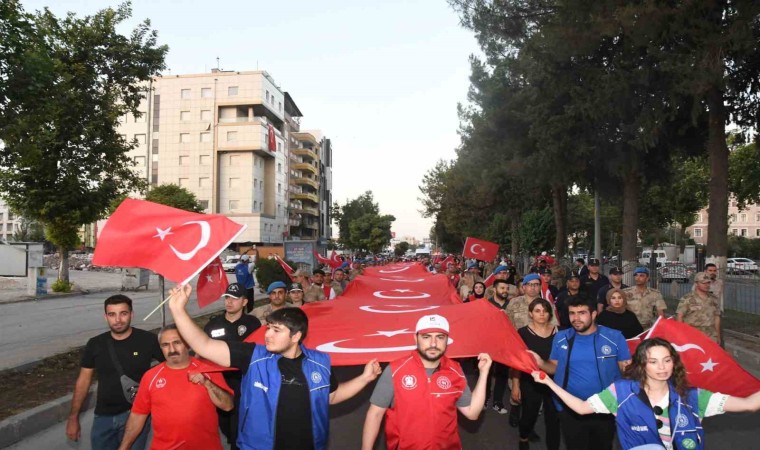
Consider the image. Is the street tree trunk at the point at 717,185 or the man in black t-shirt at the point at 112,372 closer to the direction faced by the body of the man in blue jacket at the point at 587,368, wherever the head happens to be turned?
the man in black t-shirt

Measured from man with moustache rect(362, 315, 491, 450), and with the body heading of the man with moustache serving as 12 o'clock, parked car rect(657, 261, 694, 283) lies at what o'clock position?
The parked car is roughly at 7 o'clock from the man with moustache.

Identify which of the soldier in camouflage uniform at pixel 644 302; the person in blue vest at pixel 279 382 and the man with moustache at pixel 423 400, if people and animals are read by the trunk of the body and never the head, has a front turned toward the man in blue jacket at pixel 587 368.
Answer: the soldier in camouflage uniform

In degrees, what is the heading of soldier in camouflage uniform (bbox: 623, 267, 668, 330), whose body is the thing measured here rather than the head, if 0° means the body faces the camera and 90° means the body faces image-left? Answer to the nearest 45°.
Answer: approximately 0°

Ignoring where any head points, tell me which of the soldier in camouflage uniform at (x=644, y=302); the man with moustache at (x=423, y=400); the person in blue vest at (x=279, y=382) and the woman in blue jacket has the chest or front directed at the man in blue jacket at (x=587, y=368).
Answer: the soldier in camouflage uniform

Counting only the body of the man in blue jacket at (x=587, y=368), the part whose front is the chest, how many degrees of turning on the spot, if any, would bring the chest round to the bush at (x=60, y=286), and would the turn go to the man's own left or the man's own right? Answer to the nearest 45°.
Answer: approximately 135° to the man's own right
